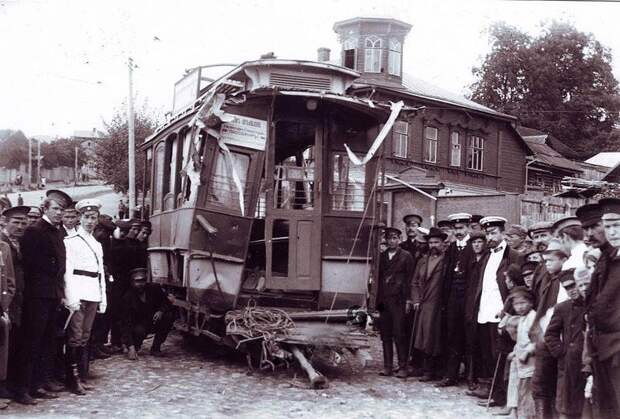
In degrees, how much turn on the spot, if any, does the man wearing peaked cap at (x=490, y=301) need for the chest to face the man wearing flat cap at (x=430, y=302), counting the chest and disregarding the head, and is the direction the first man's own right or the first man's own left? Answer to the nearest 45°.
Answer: approximately 90° to the first man's own right

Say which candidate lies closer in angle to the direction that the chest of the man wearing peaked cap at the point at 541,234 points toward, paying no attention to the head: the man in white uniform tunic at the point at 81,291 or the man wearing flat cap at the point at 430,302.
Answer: the man in white uniform tunic

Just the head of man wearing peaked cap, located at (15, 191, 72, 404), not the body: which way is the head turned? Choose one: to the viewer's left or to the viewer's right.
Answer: to the viewer's right

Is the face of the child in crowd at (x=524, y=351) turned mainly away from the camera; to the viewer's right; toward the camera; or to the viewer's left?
toward the camera

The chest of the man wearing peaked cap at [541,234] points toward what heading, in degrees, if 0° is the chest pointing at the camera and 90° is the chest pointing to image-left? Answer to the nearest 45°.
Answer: approximately 45°

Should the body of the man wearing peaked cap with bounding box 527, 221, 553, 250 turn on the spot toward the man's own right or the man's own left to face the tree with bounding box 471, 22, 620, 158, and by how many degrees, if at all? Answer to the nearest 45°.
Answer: approximately 135° to the man's own right

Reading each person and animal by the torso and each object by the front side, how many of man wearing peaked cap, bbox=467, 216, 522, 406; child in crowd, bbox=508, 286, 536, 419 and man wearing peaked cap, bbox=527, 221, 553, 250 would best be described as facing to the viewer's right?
0

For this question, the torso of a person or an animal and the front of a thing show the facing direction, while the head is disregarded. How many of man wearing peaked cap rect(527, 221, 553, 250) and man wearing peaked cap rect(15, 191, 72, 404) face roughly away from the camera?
0

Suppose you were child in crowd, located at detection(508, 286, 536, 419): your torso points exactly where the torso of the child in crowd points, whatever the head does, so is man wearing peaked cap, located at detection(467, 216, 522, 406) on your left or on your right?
on your right

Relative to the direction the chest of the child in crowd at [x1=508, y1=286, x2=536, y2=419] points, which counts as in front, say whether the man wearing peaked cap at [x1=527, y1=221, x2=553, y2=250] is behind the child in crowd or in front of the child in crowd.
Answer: behind

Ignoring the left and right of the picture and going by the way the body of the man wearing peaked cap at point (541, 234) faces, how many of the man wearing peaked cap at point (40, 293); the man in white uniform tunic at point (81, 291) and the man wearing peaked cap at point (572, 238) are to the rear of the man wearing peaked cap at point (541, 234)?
0

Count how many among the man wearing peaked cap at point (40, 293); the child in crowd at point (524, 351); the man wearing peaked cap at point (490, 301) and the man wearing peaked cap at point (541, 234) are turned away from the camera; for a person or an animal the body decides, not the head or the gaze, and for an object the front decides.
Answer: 0

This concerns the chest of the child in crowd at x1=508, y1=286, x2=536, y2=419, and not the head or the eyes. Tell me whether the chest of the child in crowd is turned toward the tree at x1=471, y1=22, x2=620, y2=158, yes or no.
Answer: no

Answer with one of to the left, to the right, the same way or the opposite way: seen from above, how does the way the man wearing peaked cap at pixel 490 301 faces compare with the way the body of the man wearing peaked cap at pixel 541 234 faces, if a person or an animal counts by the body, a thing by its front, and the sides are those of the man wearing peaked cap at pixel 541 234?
the same way

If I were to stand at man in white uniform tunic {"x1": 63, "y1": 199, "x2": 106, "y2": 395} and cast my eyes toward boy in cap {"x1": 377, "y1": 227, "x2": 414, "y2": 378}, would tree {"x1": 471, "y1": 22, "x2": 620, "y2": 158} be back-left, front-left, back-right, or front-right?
front-left

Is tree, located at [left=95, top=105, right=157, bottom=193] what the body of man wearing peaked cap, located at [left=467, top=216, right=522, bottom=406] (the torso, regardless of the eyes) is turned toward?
no

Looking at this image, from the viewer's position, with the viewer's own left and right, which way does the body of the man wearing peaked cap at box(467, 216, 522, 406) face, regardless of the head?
facing the viewer and to the left of the viewer

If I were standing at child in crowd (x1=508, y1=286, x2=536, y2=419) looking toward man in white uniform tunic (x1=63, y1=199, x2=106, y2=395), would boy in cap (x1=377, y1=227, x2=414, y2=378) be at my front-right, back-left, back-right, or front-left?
front-right

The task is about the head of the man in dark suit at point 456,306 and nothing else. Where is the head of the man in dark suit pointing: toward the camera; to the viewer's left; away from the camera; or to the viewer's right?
toward the camera
